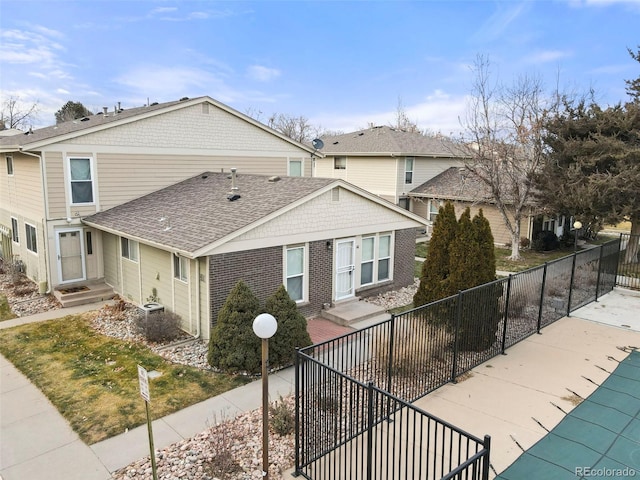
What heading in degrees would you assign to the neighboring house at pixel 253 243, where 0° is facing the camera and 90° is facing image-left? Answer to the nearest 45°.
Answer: approximately 315°

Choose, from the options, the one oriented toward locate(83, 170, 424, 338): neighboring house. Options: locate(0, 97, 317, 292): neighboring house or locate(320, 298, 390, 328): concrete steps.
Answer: locate(0, 97, 317, 292): neighboring house

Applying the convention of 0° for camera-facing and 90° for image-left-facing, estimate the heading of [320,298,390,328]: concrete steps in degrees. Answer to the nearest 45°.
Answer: approximately 315°

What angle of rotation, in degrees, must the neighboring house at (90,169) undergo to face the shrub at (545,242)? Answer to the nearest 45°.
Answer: approximately 45° to its left

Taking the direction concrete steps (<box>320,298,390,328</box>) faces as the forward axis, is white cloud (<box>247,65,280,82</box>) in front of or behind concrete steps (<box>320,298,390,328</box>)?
behind

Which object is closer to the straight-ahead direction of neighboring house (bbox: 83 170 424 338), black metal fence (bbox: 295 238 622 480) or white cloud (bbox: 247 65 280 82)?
the black metal fence

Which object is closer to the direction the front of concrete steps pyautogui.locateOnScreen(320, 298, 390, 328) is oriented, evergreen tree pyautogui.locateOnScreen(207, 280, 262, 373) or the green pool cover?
the green pool cover

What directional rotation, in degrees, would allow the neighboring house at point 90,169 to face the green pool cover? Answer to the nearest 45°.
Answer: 0° — it already faces it

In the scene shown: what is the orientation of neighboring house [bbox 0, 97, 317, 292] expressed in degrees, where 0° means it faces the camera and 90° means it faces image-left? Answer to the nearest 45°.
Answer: approximately 315°

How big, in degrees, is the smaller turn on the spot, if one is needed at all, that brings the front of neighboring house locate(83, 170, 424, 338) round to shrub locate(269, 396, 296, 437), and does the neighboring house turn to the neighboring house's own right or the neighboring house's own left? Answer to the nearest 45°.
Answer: approximately 45° to the neighboring house's own right

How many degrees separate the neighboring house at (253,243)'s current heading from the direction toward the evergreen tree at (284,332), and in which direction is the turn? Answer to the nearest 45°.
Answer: approximately 45° to its right
